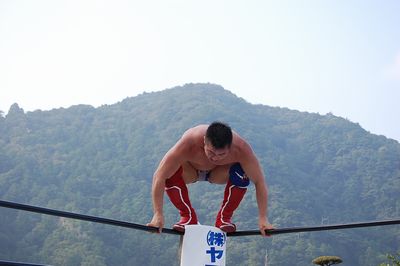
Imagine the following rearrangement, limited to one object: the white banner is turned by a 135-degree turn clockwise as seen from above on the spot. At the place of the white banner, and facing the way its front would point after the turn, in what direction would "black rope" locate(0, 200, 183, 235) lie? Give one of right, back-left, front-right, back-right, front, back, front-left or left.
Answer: left

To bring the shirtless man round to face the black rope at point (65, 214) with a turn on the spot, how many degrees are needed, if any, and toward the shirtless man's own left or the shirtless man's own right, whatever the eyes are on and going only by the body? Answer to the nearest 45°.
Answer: approximately 45° to the shirtless man's own right

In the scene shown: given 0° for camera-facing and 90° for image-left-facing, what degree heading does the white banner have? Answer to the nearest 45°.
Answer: approximately 0°

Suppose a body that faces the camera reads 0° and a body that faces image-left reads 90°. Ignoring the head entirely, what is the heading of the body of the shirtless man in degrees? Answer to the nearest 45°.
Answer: approximately 0°
